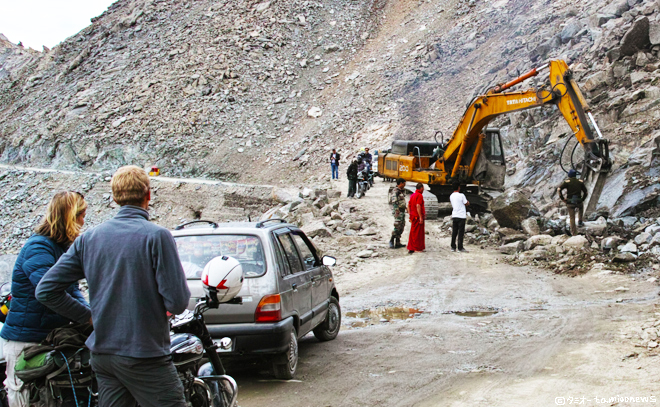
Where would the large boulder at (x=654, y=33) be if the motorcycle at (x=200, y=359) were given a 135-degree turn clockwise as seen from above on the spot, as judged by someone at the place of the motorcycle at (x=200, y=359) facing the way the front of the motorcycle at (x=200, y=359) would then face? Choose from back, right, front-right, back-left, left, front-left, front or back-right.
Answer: back-left

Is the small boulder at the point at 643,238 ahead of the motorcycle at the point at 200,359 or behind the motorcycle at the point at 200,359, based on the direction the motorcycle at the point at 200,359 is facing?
ahead

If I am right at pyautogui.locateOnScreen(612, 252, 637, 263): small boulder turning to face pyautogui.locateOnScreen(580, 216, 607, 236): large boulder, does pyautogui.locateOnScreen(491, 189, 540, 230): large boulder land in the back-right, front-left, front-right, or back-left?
front-left

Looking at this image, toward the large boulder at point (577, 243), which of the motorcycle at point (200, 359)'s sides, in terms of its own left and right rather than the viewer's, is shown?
front

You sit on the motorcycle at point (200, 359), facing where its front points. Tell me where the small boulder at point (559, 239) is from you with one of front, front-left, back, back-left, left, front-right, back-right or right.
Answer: front

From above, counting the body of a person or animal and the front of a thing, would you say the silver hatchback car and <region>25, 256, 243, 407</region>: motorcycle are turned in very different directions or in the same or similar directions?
same or similar directions

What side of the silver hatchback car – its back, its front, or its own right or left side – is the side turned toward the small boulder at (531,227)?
front

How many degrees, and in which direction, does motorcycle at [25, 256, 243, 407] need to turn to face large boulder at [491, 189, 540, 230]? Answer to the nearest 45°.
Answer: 0° — it already faces it

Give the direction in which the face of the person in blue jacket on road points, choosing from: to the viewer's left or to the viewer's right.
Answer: to the viewer's right

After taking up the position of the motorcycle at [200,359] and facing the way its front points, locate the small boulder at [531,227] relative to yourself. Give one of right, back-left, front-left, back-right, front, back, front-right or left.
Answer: front

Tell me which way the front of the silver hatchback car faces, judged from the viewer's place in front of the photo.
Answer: facing away from the viewer and to the right of the viewer

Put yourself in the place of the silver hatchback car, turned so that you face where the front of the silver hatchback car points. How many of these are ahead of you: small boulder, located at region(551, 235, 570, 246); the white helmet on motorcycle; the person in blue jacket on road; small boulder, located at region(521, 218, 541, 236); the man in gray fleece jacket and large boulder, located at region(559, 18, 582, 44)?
3

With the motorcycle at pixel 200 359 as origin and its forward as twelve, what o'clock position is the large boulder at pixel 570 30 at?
The large boulder is roughly at 12 o'clock from the motorcycle.

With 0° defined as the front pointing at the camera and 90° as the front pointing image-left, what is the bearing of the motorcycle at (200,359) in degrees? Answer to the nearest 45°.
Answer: approximately 225°

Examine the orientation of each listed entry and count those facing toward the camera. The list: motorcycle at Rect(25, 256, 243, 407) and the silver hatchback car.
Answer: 0

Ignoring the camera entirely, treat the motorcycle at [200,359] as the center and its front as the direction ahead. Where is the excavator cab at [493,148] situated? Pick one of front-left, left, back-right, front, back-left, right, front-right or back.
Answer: front
